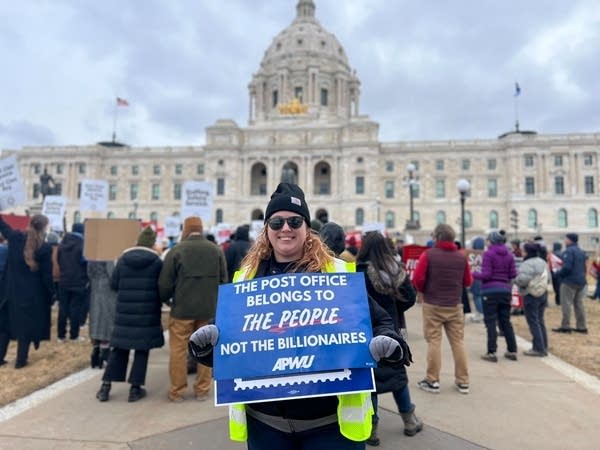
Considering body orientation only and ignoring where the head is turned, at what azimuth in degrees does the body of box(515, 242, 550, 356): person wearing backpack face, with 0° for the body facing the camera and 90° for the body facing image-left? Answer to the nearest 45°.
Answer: approximately 135°

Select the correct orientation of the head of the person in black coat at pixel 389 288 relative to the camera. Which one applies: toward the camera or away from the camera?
away from the camera

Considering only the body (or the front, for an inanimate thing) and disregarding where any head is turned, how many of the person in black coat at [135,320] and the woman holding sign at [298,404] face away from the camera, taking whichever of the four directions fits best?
1

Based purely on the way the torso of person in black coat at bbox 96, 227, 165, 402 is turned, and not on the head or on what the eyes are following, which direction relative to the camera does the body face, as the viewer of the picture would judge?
away from the camera

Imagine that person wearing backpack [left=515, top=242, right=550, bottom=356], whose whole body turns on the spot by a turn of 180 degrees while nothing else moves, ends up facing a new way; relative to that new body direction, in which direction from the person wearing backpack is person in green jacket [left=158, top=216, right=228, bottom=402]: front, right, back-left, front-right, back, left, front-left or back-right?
right

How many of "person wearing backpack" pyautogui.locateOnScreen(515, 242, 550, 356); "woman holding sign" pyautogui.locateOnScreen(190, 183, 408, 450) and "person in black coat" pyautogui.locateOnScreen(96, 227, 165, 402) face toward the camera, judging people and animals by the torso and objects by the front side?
1

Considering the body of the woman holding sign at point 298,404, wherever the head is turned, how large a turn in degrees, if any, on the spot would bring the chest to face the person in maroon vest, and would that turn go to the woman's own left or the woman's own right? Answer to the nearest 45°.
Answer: approximately 135° to the woman's own left

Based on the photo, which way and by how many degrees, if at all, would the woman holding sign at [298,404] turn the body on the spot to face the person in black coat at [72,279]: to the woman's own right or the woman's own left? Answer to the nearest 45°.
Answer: approximately 135° to the woman's own right

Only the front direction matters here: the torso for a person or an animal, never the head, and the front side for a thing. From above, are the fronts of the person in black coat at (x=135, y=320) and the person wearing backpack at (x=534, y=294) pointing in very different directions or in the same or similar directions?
same or similar directions

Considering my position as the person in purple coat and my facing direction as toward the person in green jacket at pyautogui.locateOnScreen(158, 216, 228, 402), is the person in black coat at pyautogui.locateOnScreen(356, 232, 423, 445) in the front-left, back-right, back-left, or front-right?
front-left

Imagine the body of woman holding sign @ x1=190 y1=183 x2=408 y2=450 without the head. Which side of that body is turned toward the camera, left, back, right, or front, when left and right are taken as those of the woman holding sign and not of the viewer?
front

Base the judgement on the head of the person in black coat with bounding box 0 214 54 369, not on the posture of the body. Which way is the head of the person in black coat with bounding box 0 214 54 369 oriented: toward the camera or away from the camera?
away from the camera
